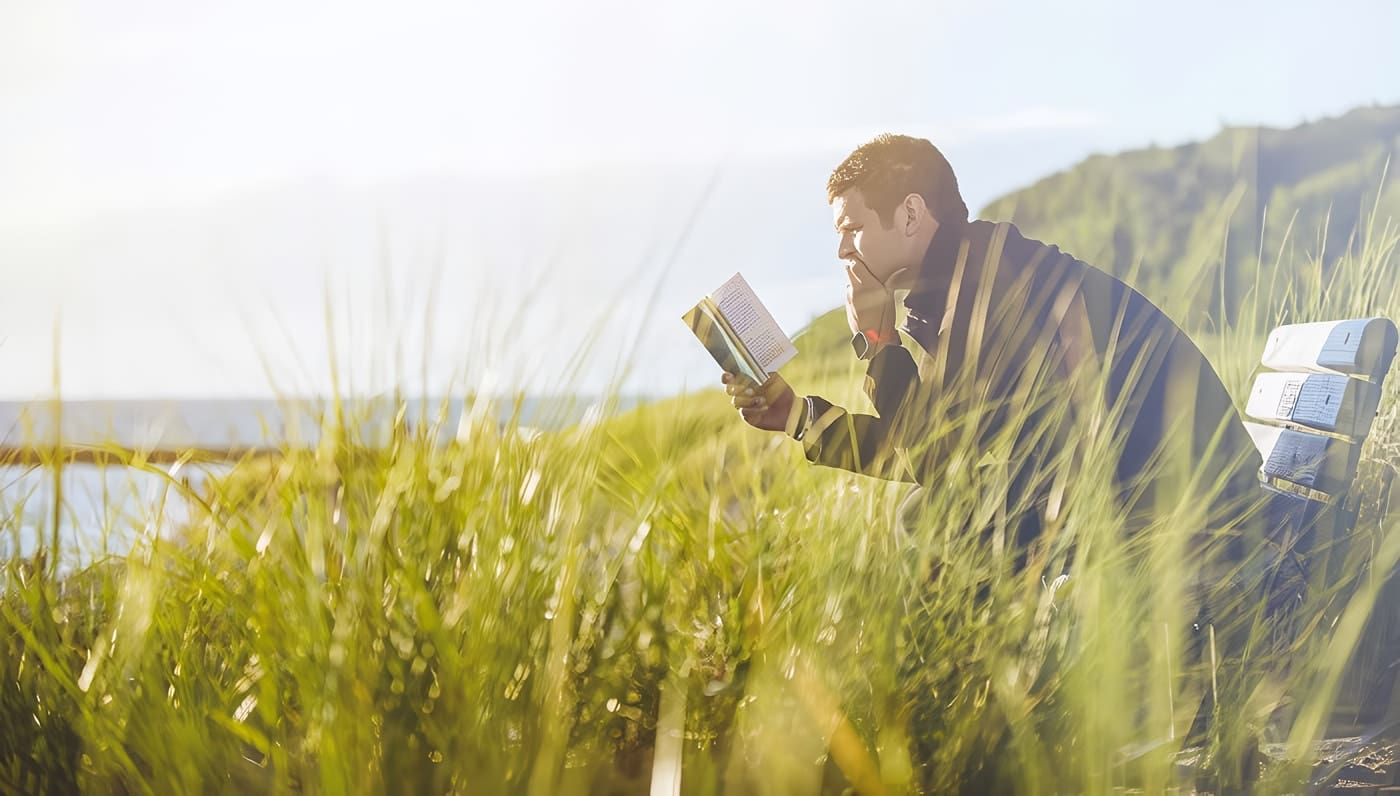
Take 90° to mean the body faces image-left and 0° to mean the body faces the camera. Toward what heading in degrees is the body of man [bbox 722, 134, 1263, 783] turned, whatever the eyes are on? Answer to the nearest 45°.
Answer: approximately 90°
